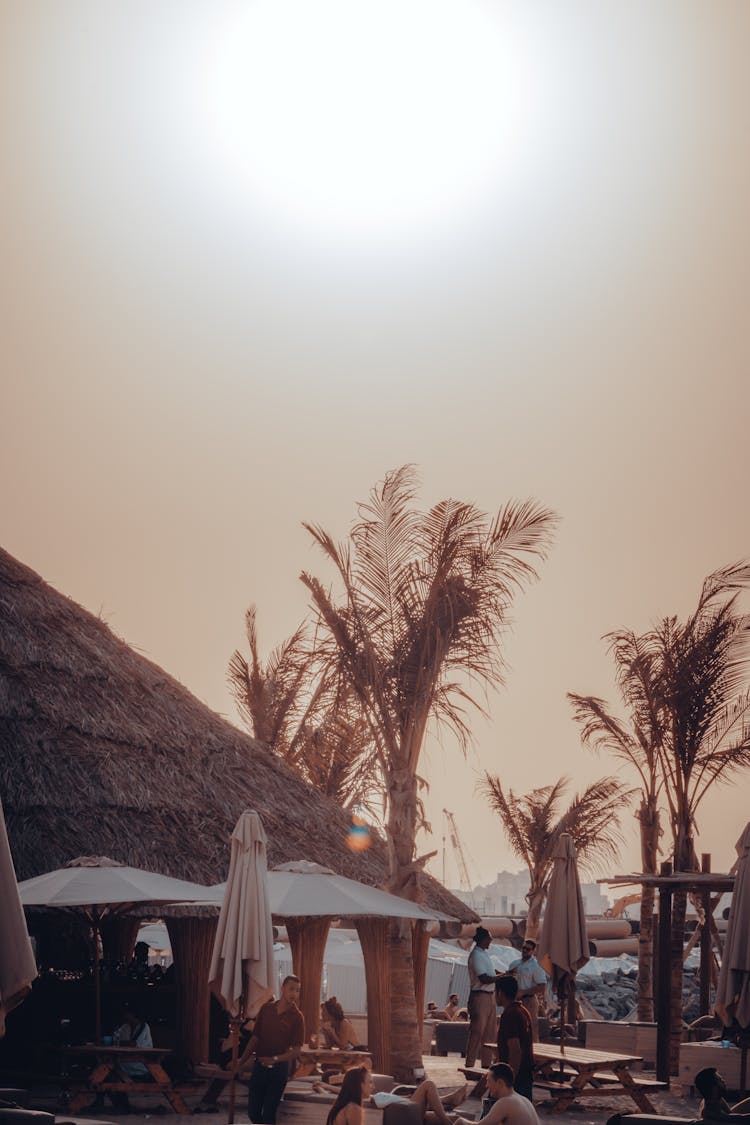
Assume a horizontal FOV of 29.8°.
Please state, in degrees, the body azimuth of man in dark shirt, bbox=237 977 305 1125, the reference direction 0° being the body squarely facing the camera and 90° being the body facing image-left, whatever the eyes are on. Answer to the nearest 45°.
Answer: approximately 0°

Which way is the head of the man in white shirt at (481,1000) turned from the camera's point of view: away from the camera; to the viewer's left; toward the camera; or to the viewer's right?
to the viewer's right

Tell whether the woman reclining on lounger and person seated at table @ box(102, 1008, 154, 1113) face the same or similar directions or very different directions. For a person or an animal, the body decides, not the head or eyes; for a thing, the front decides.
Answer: very different directions
